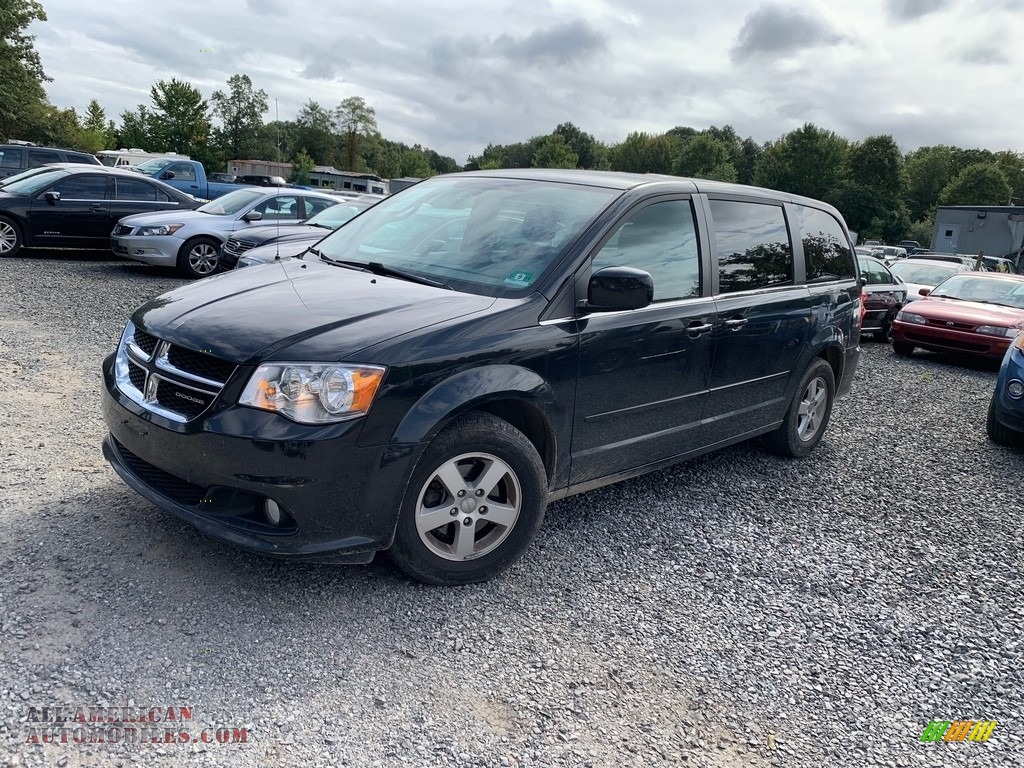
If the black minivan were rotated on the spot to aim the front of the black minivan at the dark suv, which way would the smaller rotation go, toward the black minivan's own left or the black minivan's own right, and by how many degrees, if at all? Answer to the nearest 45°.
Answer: approximately 90° to the black minivan's own right

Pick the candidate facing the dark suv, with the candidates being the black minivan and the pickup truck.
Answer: the pickup truck

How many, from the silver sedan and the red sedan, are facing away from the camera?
0

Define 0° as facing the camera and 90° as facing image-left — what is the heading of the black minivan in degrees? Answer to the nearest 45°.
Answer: approximately 45°

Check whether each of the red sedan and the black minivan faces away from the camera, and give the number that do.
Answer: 0

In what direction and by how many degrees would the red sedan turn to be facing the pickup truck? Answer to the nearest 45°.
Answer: approximately 45° to its right

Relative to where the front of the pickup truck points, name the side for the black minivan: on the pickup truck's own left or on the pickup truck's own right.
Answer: on the pickup truck's own left

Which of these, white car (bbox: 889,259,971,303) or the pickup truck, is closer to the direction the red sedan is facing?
the pickup truck

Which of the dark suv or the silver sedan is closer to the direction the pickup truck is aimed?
the dark suv

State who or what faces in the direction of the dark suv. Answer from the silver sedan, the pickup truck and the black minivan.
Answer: the pickup truck

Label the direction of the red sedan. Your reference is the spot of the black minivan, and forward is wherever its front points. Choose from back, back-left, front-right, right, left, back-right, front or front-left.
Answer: back
